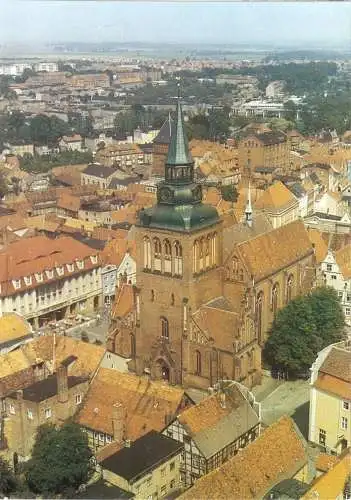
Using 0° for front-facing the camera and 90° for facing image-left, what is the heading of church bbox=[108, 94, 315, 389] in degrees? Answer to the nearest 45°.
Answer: approximately 45°

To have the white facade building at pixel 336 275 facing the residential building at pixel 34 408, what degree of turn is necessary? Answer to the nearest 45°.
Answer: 0° — it already faces it

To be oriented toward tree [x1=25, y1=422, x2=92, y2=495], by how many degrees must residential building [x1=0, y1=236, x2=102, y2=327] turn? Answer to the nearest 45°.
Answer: approximately 45° to its right

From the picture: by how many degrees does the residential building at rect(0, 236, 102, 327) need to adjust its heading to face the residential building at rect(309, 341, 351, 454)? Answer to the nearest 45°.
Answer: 0° — it already faces it

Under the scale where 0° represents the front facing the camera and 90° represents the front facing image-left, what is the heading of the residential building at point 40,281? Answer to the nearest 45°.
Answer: approximately 315°

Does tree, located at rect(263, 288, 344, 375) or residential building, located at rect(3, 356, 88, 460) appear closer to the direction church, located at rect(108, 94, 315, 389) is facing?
the residential building
